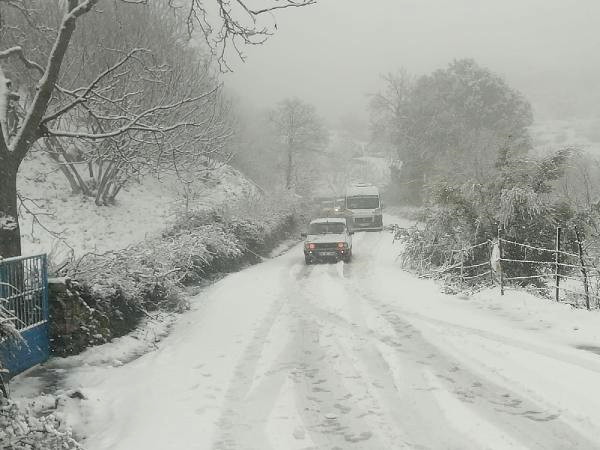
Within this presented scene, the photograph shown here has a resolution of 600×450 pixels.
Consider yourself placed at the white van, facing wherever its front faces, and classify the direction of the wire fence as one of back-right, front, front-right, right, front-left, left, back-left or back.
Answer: front

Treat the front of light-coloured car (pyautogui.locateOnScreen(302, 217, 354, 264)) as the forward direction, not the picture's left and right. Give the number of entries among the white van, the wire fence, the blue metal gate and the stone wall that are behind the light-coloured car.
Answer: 1

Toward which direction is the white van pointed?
toward the camera

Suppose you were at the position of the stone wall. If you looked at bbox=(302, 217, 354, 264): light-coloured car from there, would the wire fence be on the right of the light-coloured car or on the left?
right

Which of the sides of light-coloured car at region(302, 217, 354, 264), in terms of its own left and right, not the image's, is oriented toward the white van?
back

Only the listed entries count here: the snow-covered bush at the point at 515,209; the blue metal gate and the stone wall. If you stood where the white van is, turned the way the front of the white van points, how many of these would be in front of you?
3

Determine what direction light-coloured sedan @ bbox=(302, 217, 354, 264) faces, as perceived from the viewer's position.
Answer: facing the viewer

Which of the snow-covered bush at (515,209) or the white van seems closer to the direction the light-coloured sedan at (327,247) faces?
the snow-covered bush

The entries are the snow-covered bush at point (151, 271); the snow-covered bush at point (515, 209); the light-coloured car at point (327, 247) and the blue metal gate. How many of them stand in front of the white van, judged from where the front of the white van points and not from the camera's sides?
4

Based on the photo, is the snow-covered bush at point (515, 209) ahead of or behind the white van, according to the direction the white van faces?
ahead

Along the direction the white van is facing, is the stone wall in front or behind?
in front
